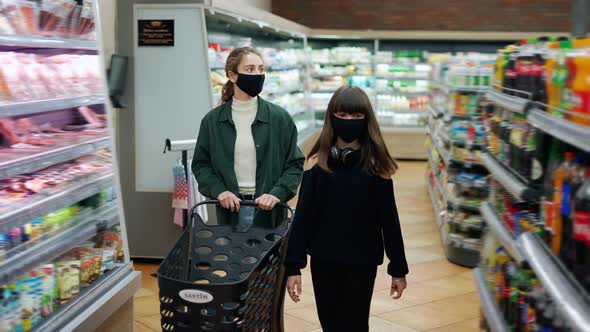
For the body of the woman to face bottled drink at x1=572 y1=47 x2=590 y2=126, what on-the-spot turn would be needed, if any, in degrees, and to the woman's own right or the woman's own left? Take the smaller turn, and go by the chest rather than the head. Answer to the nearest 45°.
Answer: approximately 45° to the woman's own left

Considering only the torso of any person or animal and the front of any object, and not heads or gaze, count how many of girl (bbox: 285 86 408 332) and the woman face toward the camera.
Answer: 2

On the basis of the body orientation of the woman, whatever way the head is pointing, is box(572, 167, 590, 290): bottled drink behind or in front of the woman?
in front

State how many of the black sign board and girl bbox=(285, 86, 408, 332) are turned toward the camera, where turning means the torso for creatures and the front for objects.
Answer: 2

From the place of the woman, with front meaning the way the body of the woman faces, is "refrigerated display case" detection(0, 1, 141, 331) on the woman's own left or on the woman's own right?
on the woman's own right

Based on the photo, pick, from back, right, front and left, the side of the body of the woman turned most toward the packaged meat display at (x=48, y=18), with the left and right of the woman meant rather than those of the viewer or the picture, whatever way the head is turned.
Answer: right

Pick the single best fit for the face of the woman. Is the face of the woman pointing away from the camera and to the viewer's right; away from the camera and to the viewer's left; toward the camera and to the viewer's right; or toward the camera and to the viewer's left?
toward the camera and to the viewer's right

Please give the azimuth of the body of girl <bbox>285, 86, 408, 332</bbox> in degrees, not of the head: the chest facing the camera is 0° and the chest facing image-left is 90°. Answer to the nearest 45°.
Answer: approximately 0°

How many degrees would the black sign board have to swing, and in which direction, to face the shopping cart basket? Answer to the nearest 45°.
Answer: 0° — it already faces it

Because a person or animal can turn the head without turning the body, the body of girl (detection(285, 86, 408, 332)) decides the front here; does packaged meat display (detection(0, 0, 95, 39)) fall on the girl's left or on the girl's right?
on the girl's right

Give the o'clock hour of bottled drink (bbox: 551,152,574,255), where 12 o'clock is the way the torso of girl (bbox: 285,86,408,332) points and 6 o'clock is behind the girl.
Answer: The bottled drink is roughly at 10 o'clock from the girl.
